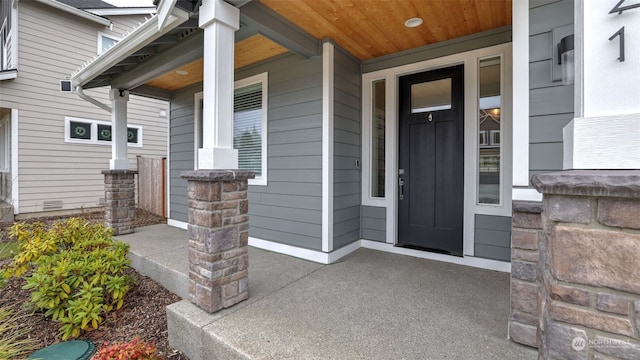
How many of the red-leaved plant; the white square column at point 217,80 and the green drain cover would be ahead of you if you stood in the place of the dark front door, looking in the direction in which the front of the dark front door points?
3

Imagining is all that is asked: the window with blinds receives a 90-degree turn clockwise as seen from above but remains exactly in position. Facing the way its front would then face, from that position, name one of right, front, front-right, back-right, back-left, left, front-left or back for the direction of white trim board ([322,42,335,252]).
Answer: back

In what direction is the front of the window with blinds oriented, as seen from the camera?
facing the viewer and to the left of the viewer

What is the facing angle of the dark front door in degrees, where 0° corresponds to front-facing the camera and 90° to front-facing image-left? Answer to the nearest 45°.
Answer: approximately 45°

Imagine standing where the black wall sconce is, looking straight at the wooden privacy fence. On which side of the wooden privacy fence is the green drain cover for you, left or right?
left

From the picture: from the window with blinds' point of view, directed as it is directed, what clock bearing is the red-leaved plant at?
The red-leaved plant is roughly at 11 o'clock from the window with blinds.

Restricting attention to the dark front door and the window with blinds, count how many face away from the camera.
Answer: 0

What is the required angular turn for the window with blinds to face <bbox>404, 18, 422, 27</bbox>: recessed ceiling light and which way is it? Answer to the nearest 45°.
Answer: approximately 90° to its left

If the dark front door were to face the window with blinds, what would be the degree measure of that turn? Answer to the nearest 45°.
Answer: approximately 45° to its right

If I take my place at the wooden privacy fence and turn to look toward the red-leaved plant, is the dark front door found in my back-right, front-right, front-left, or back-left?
front-left

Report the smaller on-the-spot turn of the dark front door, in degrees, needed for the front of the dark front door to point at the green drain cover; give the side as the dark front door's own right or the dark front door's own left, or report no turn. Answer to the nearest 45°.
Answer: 0° — it already faces it

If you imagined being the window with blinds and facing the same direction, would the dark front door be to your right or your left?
on your left

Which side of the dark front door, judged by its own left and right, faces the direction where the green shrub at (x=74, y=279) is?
front

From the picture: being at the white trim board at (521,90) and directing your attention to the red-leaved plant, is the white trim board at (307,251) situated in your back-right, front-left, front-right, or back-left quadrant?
front-right
